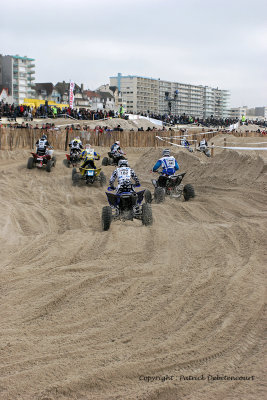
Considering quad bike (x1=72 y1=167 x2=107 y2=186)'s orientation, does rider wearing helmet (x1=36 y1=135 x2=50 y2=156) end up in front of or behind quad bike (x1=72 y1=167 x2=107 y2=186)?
in front

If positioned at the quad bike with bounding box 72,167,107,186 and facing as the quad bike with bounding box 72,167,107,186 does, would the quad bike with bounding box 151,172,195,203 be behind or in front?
behind

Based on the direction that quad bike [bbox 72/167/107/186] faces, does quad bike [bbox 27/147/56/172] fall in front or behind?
in front

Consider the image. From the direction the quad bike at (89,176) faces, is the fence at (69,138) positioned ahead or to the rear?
ahead

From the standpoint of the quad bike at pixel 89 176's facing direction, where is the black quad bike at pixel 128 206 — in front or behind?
behind

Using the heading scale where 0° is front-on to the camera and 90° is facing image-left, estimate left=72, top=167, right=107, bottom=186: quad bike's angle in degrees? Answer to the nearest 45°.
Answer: approximately 180°
